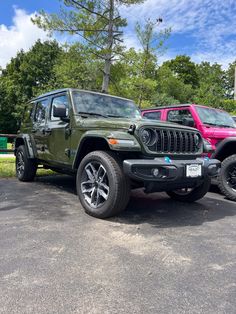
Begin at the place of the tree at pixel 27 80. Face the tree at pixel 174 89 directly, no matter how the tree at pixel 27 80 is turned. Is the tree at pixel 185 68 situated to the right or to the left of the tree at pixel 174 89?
left

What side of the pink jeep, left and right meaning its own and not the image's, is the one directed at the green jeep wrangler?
right

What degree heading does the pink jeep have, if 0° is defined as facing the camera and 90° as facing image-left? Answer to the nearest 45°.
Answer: approximately 315°

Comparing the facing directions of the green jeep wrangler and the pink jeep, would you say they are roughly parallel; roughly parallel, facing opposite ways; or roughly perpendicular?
roughly parallel

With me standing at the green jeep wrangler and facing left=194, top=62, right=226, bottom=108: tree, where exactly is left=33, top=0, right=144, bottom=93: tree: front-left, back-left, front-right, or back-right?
front-left

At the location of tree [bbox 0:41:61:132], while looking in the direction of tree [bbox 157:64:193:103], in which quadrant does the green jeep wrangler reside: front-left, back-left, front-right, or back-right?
front-right

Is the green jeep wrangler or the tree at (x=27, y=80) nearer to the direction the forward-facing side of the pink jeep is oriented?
the green jeep wrangler

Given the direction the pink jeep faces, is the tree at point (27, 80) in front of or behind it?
behind

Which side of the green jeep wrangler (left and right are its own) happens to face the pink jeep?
left

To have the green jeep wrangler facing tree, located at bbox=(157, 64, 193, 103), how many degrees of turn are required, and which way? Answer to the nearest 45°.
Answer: approximately 135° to its left

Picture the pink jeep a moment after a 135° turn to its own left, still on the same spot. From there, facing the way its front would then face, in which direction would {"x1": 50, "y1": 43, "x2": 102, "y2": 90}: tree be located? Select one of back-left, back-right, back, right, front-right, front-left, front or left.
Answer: front-left

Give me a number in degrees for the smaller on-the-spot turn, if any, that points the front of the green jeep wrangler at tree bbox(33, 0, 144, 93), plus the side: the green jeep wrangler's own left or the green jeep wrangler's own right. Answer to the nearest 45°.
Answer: approximately 135° to the green jeep wrangler's own left

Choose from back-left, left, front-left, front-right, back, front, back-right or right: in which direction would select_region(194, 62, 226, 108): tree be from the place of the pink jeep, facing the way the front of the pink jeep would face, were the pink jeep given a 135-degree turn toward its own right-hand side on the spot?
right

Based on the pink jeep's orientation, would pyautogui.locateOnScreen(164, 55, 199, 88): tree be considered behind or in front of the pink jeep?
behind

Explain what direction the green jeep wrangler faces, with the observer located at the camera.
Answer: facing the viewer and to the right of the viewer

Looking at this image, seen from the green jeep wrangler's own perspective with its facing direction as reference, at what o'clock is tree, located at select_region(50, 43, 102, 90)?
The tree is roughly at 7 o'clock from the green jeep wrangler.

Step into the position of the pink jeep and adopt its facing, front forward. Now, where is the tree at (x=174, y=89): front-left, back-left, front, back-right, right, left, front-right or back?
back-left
